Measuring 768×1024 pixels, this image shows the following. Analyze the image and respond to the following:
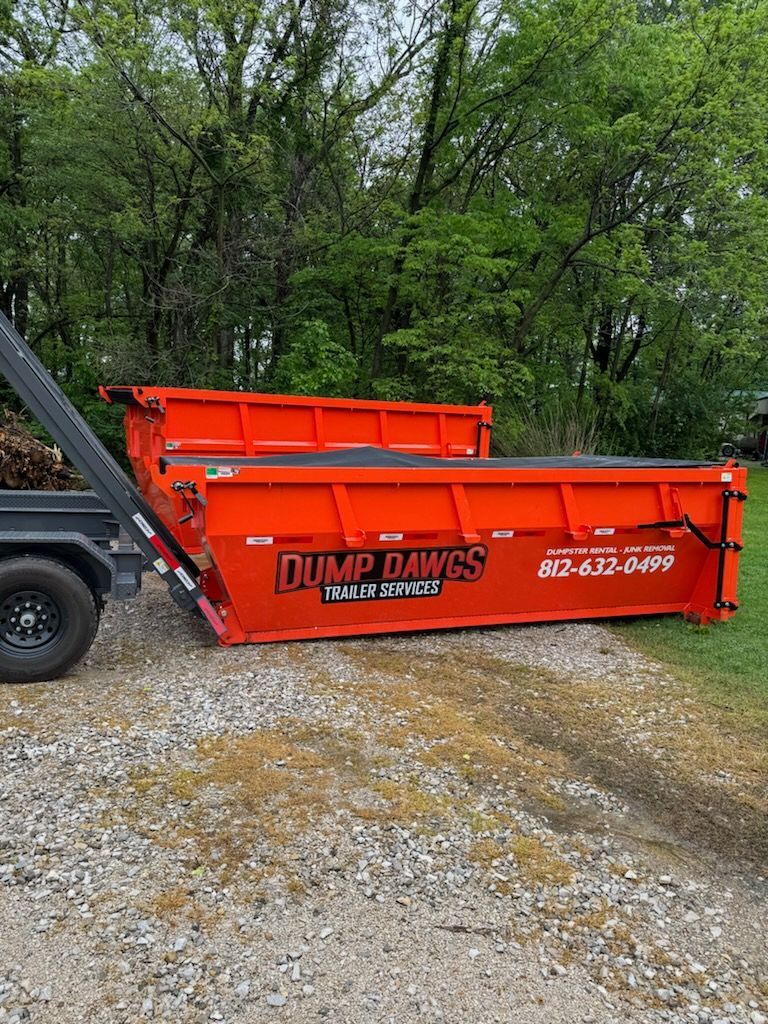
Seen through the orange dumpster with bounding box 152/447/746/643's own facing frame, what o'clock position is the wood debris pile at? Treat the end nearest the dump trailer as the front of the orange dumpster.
The wood debris pile is roughly at 1 o'clock from the orange dumpster.

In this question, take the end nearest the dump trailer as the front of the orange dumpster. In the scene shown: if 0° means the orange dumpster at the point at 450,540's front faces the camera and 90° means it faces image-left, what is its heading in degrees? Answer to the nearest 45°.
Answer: approximately 90°

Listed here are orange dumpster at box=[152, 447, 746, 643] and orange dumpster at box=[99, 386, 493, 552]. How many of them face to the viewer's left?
2

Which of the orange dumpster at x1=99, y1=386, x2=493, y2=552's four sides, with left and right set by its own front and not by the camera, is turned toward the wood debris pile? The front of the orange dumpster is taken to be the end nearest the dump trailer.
front
